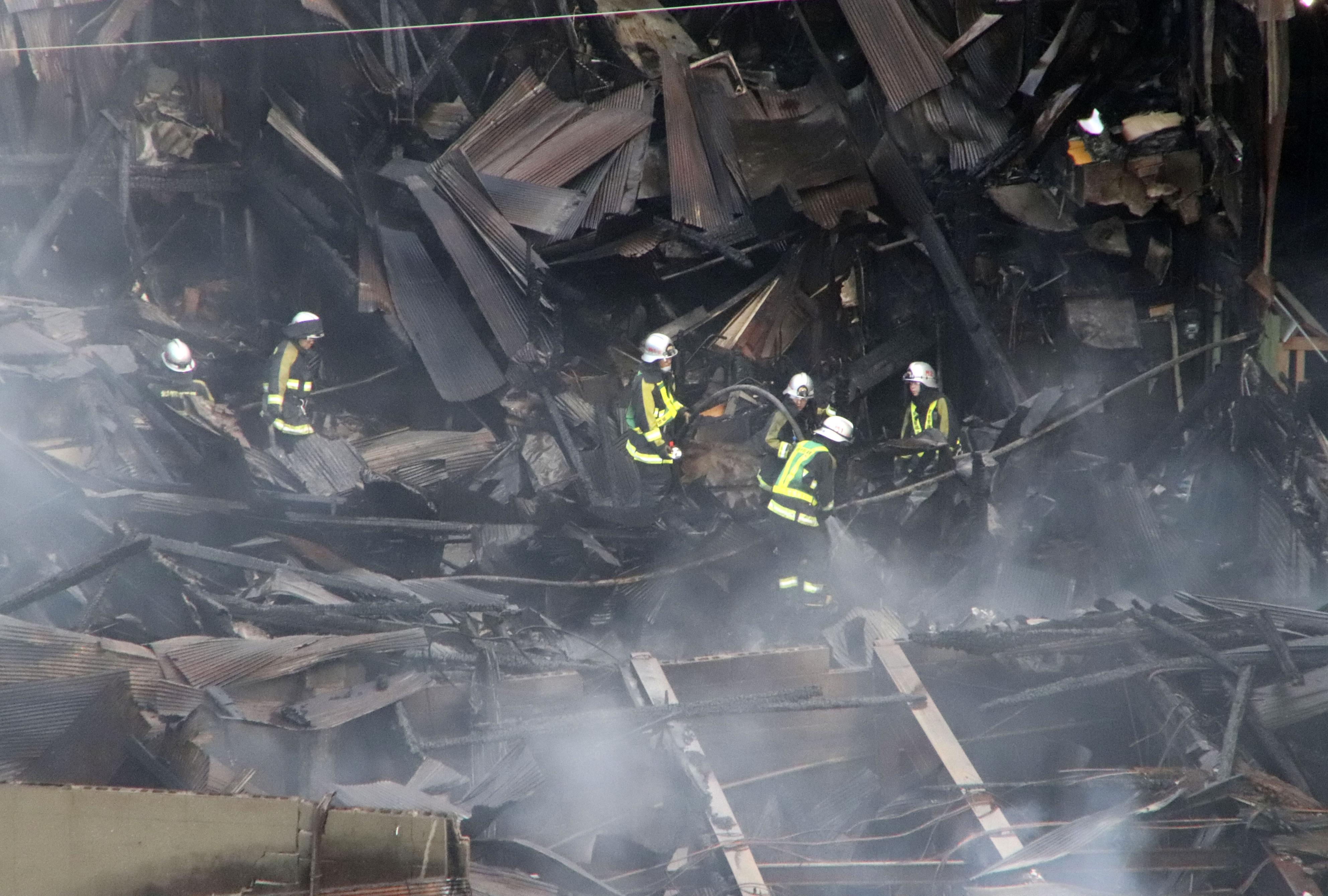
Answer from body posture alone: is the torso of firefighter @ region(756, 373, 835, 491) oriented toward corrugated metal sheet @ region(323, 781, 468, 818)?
no

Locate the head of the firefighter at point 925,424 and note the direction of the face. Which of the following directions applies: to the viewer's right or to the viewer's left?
to the viewer's left

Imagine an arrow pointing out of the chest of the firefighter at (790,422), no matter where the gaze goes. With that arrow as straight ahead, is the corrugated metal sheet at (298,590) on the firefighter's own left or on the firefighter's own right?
on the firefighter's own right

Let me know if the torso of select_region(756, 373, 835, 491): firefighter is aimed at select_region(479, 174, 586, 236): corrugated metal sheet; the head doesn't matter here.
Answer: no

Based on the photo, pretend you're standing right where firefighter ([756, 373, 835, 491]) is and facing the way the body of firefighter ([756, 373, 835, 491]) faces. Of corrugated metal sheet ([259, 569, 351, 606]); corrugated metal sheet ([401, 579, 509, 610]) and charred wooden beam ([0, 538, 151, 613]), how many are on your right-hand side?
3

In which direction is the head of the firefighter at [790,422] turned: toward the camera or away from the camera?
toward the camera

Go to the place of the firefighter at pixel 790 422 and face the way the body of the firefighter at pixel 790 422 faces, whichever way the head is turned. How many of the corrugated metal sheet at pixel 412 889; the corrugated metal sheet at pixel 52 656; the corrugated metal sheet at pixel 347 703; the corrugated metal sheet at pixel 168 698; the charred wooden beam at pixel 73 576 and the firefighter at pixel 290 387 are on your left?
0

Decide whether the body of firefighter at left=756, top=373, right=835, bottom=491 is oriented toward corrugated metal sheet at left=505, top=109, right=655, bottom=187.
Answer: no

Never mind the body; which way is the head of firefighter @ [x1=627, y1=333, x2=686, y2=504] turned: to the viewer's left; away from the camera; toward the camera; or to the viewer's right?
to the viewer's right

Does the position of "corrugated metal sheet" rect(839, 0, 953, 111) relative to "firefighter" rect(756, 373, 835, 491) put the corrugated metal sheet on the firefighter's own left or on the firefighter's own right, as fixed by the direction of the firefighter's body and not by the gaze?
on the firefighter's own left

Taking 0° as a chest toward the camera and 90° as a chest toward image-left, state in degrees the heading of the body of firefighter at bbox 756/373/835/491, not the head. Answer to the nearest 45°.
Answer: approximately 315°
